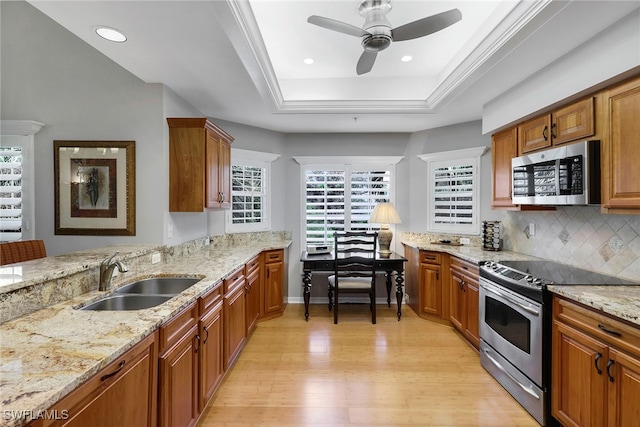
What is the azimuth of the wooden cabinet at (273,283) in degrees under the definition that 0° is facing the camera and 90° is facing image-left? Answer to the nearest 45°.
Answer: approximately 315°

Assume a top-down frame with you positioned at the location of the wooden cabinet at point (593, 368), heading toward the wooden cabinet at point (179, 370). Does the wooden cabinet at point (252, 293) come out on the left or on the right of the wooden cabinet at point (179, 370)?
right

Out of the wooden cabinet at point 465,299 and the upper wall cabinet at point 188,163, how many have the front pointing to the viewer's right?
1

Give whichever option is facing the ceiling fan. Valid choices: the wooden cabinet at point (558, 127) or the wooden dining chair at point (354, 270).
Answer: the wooden cabinet

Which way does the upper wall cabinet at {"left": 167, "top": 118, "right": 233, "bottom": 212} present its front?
to the viewer's right

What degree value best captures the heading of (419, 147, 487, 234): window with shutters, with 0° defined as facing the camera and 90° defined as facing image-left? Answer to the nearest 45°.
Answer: approximately 45°
